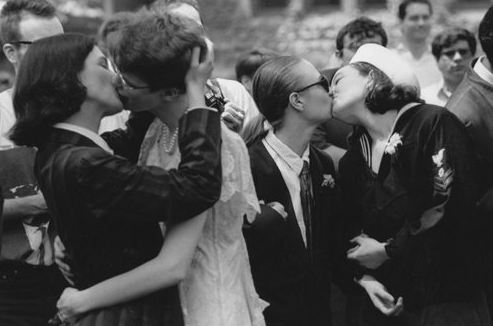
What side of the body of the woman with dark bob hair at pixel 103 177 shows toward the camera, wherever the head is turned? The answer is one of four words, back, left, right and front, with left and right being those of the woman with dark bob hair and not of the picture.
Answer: right

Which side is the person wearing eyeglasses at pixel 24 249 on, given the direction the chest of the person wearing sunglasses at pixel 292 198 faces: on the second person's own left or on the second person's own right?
on the second person's own right

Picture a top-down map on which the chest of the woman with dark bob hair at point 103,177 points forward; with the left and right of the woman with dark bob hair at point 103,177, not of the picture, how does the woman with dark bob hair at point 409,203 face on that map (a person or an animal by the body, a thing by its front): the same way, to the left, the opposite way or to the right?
the opposite way

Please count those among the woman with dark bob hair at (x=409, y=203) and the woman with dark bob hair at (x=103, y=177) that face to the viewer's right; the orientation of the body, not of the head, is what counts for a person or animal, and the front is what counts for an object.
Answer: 1

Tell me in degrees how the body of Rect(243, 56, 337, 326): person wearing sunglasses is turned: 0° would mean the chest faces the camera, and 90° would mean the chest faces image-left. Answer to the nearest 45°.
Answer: approximately 315°

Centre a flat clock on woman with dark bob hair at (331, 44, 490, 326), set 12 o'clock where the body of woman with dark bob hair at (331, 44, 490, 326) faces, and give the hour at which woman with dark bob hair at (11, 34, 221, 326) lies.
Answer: woman with dark bob hair at (11, 34, 221, 326) is roughly at 12 o'clock from woman with dark bob hair at (331, 44, 490, 326).

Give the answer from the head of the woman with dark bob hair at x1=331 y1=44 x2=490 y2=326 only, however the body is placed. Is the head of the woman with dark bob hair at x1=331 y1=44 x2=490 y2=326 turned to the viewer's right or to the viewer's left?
to the viewer's left

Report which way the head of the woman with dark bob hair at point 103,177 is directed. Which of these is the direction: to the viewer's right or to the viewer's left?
to the viewer's right

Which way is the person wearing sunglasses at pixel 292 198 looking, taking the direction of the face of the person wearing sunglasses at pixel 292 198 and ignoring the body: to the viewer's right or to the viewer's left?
to the viewer's right

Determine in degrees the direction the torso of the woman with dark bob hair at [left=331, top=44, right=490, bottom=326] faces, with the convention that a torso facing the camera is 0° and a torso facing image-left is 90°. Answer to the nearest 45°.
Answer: approximately 45°

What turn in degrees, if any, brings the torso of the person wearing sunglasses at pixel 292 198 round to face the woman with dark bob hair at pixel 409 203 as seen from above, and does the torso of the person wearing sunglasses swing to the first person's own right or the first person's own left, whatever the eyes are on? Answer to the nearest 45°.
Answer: approximately 45° to the first person's own left

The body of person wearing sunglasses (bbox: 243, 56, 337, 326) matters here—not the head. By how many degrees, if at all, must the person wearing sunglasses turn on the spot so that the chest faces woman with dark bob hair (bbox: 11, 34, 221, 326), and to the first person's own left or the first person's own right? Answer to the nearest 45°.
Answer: approximately 90° to the first person's own right
